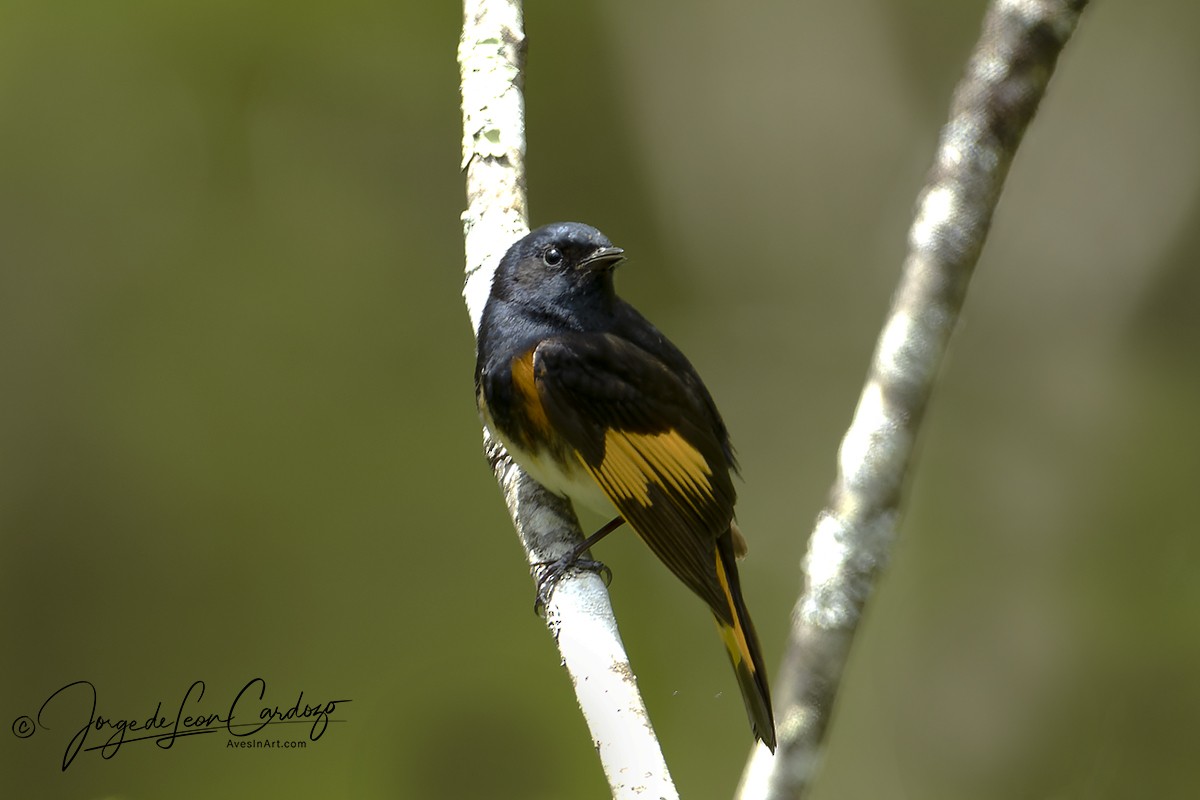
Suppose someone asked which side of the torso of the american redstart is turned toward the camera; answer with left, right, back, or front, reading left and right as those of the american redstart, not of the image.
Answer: left
